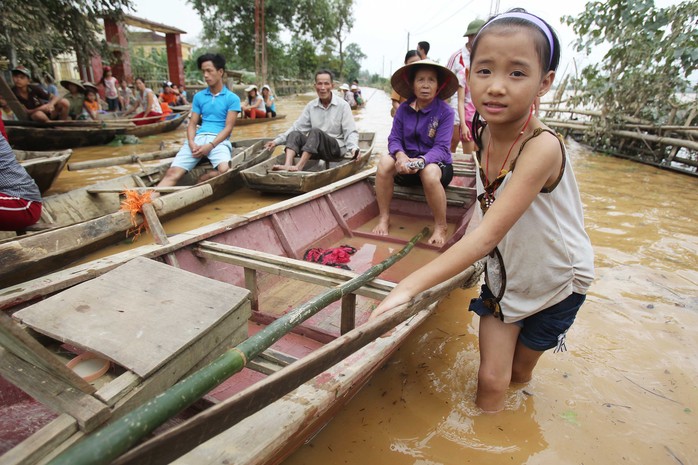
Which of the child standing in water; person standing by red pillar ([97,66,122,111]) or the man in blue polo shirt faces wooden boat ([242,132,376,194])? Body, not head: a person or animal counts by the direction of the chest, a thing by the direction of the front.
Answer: the person standing by red pillar

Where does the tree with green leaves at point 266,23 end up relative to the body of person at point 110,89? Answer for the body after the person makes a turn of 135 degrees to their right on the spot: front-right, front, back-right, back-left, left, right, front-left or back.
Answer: right

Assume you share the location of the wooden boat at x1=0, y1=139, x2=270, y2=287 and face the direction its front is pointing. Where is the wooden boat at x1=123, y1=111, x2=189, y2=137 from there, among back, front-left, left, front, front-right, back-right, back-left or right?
front-left

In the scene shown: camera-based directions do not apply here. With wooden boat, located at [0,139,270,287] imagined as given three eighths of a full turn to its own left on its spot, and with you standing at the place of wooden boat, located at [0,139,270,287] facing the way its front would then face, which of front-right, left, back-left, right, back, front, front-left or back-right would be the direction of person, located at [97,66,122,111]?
right

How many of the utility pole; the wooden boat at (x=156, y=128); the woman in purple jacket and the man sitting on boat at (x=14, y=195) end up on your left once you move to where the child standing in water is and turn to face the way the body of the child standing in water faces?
0

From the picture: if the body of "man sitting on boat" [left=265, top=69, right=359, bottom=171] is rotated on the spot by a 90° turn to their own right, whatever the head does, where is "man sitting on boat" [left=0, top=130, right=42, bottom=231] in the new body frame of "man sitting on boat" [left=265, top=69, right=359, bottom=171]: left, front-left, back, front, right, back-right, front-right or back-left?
left

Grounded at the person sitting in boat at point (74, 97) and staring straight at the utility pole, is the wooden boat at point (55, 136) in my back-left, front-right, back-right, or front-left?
back-right

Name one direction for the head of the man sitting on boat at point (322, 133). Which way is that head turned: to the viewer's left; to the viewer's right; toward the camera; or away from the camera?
toward the camera

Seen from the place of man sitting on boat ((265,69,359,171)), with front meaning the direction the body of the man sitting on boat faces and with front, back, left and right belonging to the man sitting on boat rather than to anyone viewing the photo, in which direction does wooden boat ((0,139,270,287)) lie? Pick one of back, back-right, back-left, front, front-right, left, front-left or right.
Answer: front

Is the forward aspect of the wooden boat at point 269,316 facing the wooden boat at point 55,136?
no

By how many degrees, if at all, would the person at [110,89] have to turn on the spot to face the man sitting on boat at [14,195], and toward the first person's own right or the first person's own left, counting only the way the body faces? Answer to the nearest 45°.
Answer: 0° — they already face them

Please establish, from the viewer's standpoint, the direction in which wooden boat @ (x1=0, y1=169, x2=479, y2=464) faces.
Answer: facing away from the viewer and to the right of the viewer

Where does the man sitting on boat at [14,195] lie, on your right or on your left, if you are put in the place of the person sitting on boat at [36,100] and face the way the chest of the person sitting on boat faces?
on your right

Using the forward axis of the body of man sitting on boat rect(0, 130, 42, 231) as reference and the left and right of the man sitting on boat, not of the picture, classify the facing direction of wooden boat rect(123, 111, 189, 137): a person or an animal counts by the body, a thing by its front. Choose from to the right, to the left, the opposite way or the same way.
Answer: the opposite way
